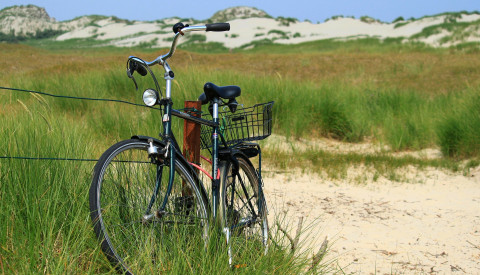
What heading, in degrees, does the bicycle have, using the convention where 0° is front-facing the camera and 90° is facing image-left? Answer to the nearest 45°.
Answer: approximately 45°
